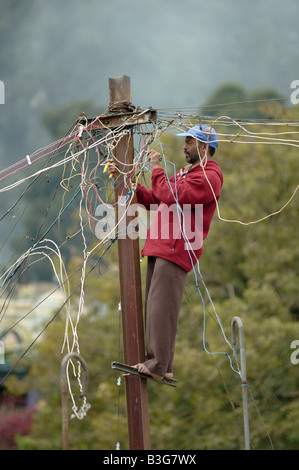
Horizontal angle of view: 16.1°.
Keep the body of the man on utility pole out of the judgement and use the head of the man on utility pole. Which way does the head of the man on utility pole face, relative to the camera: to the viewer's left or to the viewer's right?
to the viewer's left

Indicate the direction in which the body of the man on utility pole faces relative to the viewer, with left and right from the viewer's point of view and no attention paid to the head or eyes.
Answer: facing to the left of the viewer

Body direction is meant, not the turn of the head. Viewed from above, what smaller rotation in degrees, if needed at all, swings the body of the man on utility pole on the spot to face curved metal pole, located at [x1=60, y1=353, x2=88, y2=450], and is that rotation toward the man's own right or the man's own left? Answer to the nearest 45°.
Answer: approximately 45° to the man's own left
